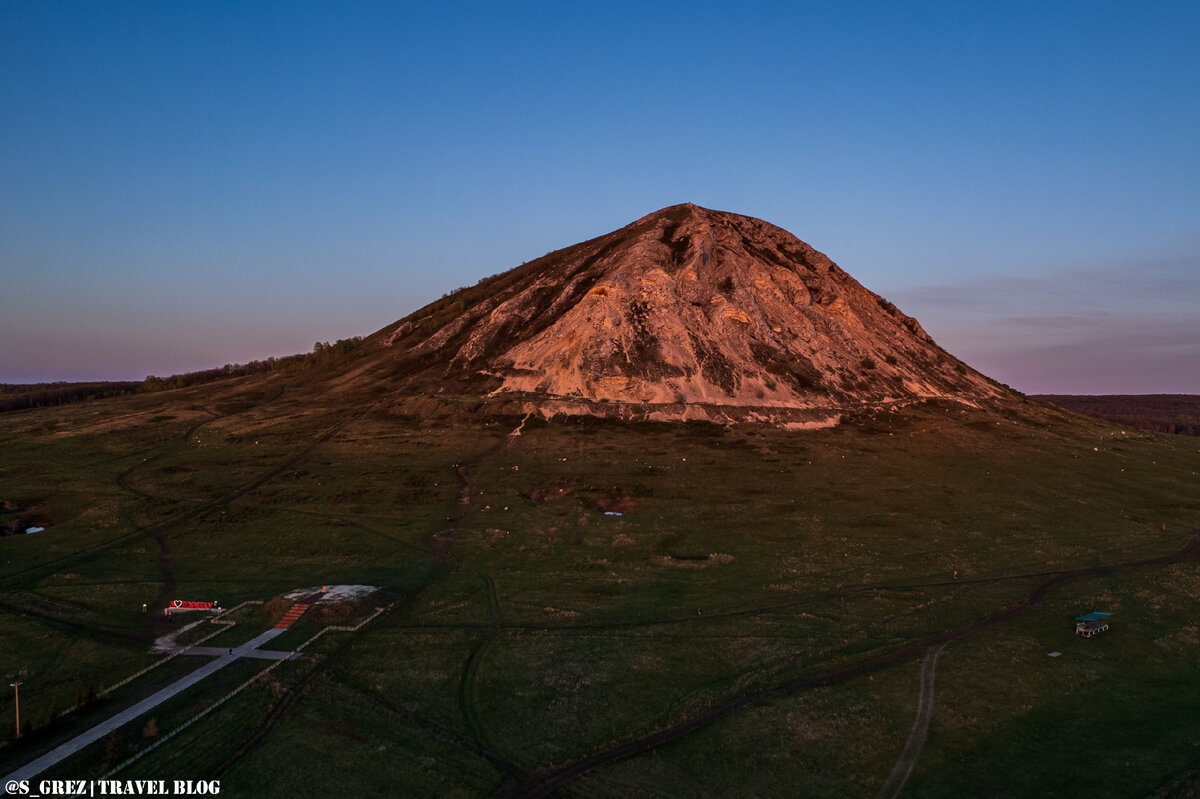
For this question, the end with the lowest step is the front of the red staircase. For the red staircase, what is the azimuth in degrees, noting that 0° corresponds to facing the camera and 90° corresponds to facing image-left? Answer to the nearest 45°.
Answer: approximately 45°

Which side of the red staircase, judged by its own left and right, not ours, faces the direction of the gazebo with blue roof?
left
